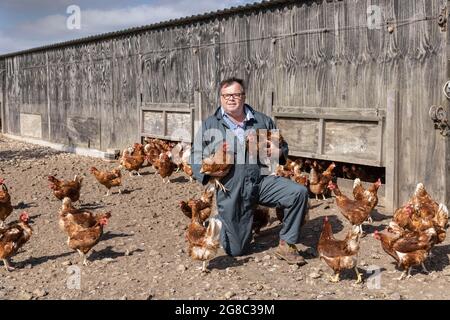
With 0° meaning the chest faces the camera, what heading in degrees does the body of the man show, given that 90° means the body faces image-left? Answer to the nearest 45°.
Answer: approximately 0°
